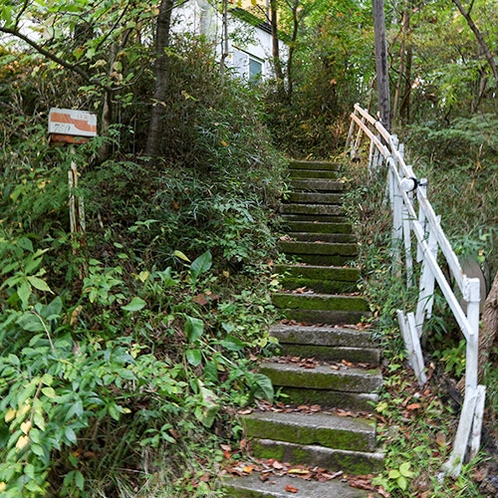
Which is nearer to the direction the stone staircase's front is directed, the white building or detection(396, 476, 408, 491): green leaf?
the green leaf

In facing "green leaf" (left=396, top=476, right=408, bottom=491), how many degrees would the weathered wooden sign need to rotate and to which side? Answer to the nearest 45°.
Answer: approximately 45° to its left

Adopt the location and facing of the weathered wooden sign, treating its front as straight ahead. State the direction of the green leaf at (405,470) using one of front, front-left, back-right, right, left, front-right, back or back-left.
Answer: front-left

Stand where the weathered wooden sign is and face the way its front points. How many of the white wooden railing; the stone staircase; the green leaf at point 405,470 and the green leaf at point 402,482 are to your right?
0

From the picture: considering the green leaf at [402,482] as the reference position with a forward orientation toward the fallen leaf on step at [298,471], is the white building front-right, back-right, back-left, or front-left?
front-right

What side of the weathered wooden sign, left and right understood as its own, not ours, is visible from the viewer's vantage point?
front

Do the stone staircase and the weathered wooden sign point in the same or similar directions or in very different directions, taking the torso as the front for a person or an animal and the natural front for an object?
same or similar directions

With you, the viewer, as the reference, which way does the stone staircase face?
facing the viewer

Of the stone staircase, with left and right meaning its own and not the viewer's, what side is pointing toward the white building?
back

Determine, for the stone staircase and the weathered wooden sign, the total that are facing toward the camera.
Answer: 2

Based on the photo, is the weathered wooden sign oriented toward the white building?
no
